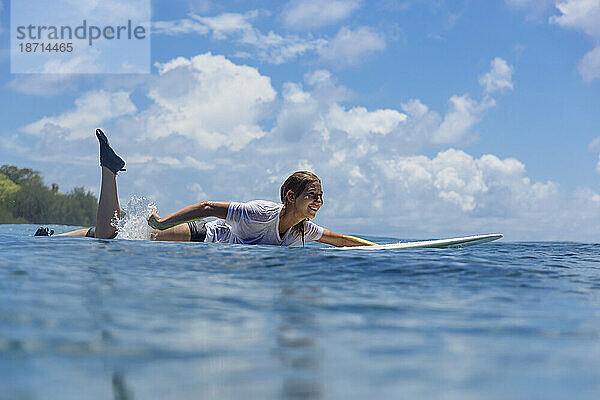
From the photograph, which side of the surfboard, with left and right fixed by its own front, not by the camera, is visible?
right
